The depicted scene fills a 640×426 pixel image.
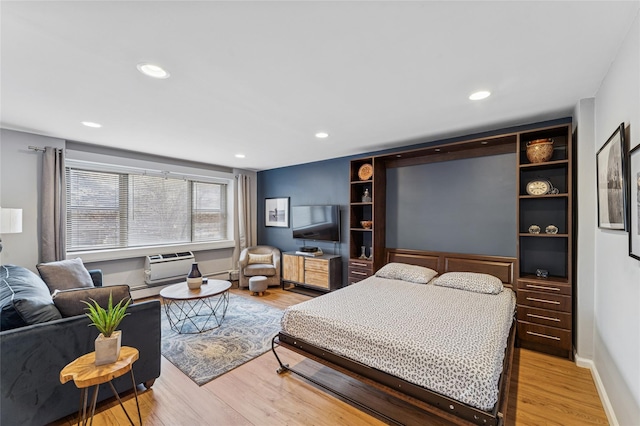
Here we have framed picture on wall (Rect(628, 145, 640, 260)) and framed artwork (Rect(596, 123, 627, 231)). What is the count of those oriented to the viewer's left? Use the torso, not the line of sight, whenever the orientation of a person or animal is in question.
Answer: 2

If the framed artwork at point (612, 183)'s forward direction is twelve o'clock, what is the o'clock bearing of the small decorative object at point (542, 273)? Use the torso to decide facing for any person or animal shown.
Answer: The small decorative object is roughly at 2 o'clock from the framed artwork.

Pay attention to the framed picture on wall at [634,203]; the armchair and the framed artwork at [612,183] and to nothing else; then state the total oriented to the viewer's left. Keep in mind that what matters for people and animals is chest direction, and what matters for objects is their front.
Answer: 2

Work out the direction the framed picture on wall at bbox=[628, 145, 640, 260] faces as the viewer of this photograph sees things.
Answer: facing to the left of the viewer

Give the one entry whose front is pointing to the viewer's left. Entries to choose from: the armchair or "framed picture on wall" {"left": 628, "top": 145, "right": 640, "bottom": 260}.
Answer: the framed picture on wall

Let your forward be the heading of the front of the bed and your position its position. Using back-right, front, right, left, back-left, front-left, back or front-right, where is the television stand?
right

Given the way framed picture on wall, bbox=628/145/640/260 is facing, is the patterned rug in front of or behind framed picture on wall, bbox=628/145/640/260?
in front

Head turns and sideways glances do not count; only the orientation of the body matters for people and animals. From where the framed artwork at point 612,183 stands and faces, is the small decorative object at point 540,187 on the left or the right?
on its right
